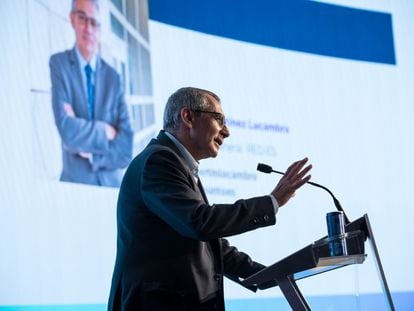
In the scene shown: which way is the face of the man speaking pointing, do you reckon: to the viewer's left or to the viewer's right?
to the viewer's right

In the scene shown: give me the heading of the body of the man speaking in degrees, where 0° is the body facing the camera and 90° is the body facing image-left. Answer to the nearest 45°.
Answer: approximately 270°

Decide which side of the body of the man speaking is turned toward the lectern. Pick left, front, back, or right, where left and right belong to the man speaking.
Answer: front
